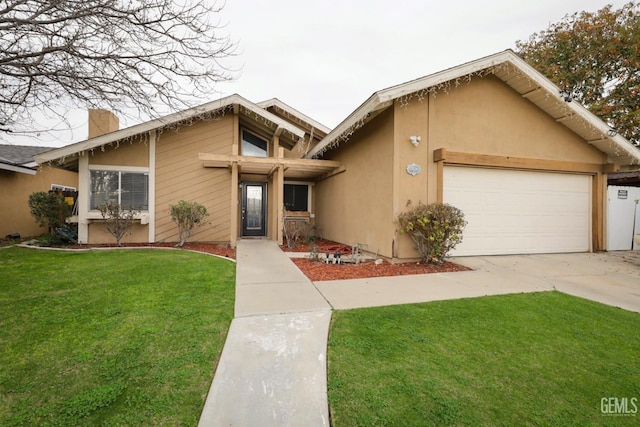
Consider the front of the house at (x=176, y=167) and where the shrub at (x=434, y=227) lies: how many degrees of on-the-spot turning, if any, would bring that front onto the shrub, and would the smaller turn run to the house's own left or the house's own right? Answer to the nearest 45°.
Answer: approximately 45° to the house's own left

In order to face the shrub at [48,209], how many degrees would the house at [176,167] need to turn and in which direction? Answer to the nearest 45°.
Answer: approximately 135° to its right

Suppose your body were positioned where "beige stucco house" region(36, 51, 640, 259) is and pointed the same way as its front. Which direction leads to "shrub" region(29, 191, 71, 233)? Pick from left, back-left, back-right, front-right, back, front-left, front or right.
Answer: right

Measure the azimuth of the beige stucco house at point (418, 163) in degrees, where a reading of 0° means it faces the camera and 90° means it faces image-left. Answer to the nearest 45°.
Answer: approximately 0°

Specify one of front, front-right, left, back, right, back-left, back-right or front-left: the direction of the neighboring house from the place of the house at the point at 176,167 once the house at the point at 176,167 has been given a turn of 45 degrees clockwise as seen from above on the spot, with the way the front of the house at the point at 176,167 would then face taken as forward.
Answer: right

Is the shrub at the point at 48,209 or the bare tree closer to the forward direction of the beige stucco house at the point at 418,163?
the bare tree

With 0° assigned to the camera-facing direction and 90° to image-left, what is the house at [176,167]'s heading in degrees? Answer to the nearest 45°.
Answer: approximately 0°
